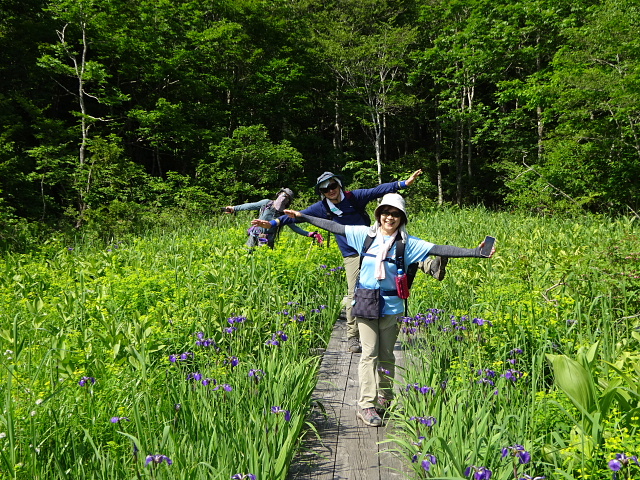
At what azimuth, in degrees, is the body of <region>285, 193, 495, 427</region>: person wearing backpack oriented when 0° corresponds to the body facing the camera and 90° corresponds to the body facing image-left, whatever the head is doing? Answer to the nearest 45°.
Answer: approximately 0°

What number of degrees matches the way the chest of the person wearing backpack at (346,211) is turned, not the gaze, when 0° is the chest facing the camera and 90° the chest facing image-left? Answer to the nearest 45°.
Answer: approximately 0°

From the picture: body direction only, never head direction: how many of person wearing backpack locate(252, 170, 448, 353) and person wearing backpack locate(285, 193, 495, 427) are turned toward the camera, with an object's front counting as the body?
2

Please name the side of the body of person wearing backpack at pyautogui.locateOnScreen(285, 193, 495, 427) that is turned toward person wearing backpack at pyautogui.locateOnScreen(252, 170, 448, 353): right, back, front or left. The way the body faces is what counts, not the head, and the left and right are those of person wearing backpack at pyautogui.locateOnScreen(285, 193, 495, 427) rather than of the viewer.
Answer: back
